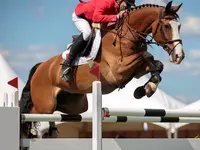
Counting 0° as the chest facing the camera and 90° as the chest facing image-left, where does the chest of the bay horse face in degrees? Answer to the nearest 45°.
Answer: approximately 315°
